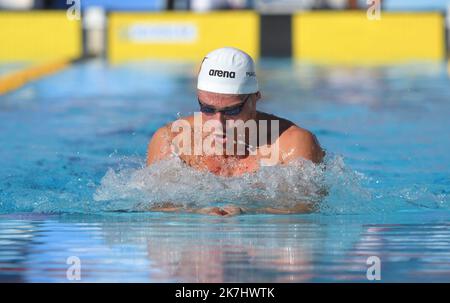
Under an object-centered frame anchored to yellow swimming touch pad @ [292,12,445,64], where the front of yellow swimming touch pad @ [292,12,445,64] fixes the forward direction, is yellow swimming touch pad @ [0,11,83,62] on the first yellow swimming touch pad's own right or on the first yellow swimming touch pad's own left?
on the first yellow swimming touch pad's own right

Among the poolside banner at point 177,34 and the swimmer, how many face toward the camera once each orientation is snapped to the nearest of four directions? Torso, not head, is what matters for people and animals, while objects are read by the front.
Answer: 2

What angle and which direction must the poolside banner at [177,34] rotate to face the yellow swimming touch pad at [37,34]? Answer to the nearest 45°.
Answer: approximately 90° to its right

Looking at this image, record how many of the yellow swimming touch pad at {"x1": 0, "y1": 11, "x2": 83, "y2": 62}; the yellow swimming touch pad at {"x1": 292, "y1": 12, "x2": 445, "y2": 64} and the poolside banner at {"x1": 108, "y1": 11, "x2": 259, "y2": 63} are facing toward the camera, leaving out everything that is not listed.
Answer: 3

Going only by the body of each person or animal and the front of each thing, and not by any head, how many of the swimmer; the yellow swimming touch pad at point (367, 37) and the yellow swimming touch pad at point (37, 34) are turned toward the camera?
3

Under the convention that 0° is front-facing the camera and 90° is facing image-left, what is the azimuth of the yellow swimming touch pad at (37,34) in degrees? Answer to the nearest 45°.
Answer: approximately 0°

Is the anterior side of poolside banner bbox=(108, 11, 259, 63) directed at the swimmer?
yes

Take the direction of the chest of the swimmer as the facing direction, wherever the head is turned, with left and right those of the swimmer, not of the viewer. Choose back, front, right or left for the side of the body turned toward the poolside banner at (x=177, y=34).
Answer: back

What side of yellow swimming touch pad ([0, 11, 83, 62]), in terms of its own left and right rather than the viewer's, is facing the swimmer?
front
